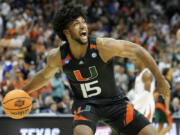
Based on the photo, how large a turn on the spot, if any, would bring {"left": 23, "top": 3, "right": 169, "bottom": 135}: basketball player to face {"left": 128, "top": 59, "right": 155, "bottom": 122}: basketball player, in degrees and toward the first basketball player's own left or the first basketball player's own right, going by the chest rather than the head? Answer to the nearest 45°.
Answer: approximately 180°

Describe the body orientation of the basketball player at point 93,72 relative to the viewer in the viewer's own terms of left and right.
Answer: facing the viewer

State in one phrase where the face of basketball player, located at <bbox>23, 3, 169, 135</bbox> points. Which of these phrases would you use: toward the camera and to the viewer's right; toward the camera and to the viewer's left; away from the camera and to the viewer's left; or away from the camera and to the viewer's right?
toward the camera and to the viewer's right

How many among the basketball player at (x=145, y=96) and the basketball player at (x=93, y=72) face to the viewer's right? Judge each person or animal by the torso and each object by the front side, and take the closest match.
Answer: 0
